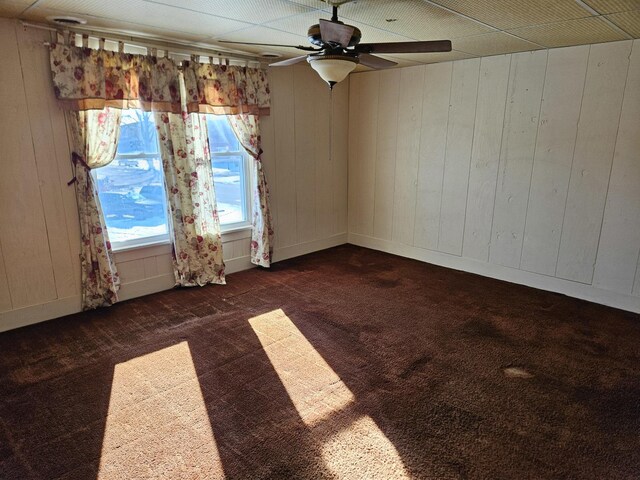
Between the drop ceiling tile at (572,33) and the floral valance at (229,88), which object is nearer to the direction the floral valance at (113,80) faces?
the drop ceiling tile

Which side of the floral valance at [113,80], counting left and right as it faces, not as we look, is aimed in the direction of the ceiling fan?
front

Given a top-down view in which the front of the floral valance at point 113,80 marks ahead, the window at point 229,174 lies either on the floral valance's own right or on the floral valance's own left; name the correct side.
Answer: on the floral valance's own left

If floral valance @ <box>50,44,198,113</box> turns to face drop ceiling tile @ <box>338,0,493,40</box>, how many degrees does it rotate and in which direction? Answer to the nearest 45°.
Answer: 0° — it already faces it

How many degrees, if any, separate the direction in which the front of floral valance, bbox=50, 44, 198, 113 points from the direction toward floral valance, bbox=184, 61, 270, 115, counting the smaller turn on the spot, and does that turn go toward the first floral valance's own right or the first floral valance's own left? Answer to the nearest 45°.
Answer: approximately 45° to the first floral valance's own left

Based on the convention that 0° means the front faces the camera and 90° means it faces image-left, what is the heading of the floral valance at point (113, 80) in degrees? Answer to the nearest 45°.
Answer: approximately 315°

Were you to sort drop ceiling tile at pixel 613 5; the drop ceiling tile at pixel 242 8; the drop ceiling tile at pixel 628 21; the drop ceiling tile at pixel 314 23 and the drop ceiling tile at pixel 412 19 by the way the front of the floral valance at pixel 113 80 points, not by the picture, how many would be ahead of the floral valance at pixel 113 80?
5

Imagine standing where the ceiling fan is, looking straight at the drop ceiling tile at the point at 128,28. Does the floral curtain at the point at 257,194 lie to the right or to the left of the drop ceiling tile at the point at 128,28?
right

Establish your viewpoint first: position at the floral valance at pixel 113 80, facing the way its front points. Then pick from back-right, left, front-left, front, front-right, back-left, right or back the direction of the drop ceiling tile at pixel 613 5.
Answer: front

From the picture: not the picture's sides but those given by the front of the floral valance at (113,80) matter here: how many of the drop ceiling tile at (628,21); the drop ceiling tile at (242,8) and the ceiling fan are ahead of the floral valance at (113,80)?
3

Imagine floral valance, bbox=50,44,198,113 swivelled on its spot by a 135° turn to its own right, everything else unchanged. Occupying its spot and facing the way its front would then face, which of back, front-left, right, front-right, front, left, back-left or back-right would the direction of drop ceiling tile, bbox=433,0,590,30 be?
back-left

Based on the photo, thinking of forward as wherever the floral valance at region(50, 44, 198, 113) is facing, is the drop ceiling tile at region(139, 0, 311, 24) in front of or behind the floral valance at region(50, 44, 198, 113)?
in front
